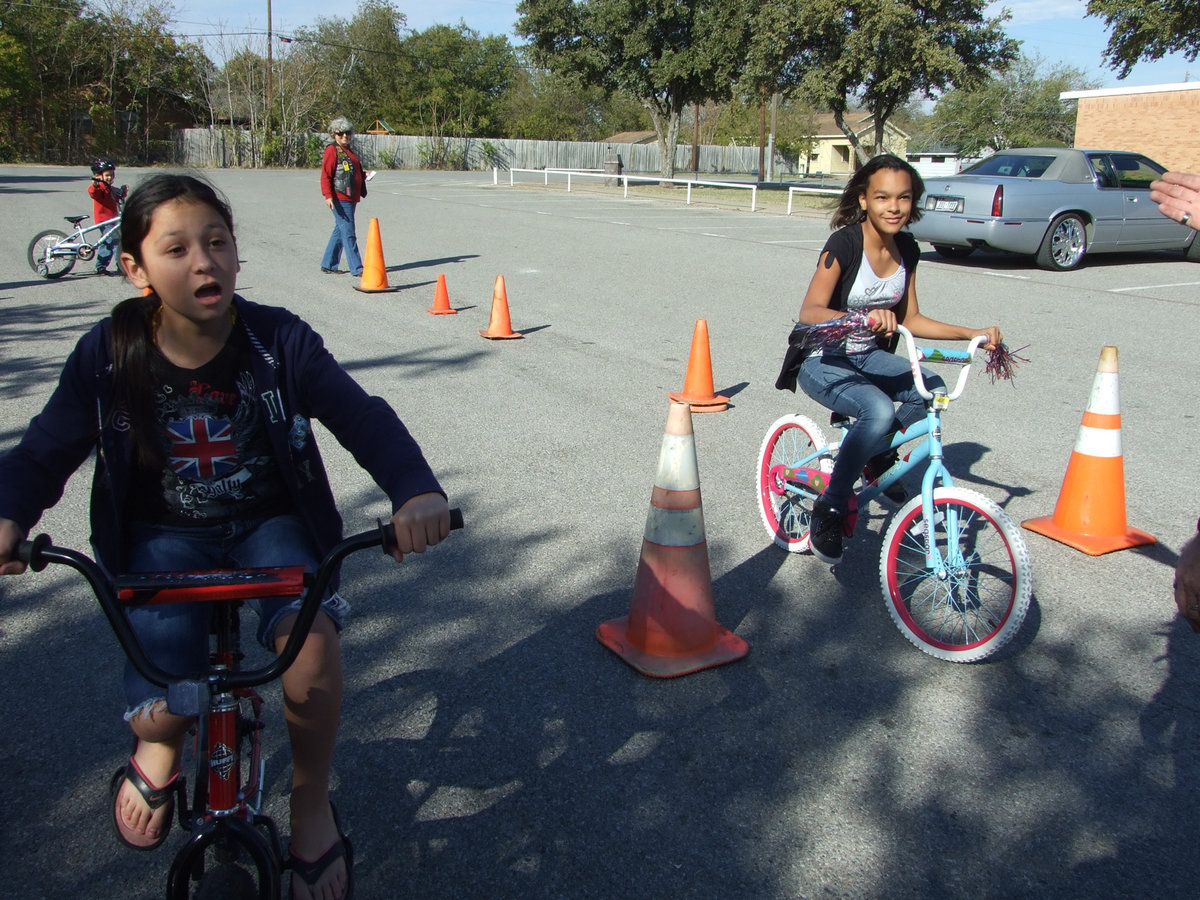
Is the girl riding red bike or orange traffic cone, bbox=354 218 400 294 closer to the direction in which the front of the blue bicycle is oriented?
the girl riding red bike

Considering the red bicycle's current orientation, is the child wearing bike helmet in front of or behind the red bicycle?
behind

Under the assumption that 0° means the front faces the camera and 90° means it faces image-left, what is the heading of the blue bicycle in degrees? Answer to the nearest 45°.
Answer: approximately 315°

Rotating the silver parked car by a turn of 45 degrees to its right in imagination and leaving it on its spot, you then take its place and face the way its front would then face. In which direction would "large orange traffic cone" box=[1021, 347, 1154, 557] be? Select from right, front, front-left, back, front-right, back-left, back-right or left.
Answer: right

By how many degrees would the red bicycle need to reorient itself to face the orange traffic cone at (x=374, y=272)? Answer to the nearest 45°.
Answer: approximately 180°

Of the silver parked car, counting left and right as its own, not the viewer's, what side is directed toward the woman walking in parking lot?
back

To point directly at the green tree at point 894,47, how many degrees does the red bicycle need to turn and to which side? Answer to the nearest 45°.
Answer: approximately 135° to its left

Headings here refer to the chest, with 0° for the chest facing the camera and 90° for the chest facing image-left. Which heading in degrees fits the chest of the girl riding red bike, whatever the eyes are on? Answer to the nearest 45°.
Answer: approximately 0°

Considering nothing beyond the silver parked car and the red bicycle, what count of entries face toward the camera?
1
